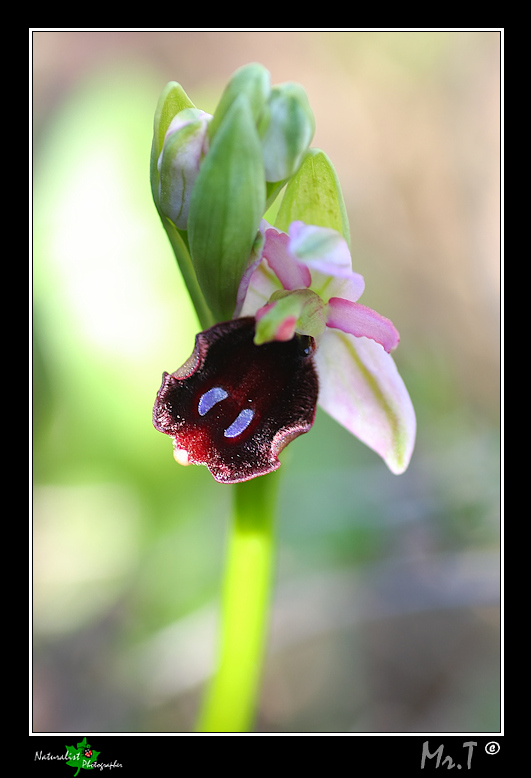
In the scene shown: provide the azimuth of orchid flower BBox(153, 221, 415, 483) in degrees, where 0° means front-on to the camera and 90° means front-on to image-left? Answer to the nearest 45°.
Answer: approximately 45°
